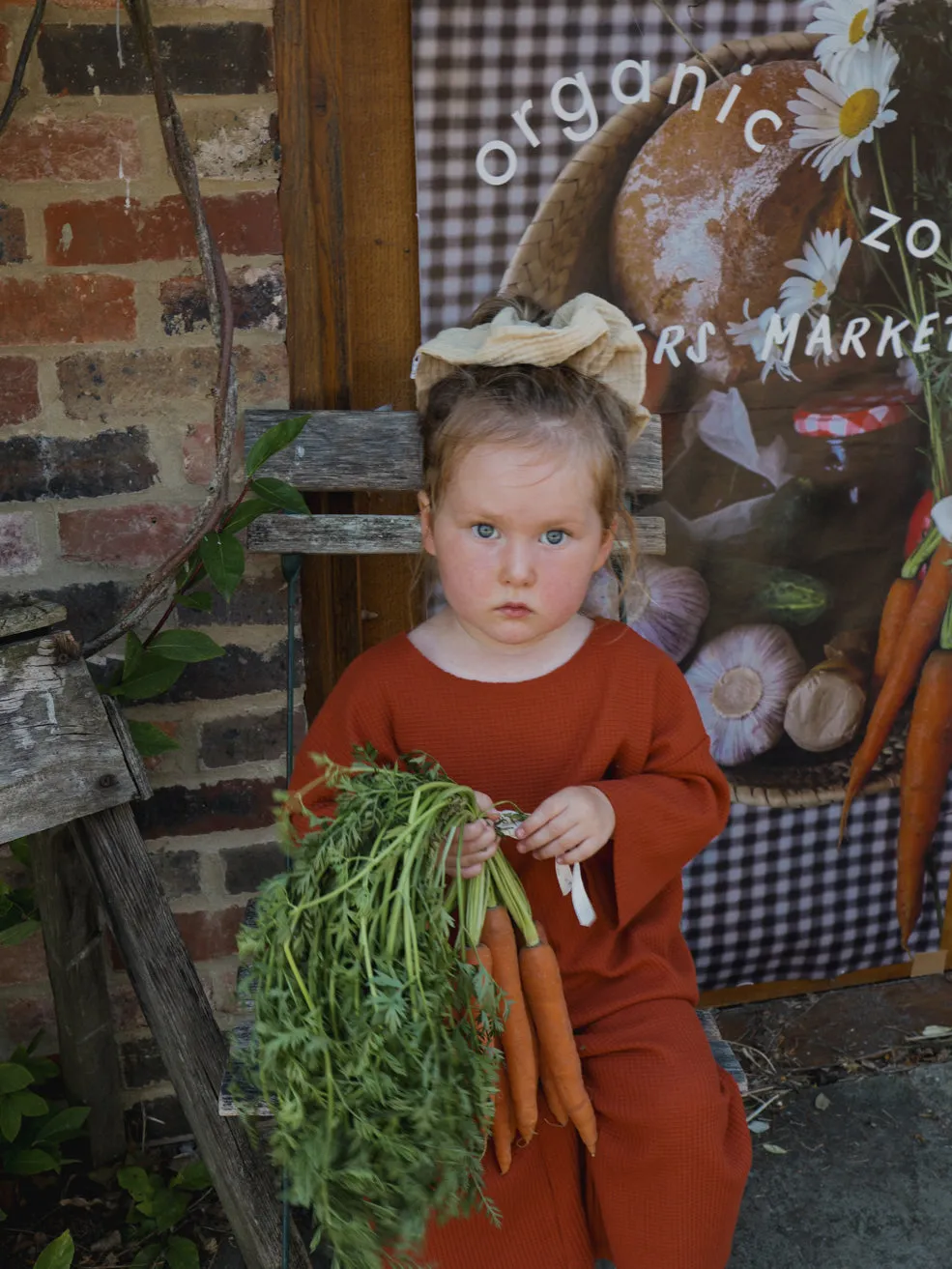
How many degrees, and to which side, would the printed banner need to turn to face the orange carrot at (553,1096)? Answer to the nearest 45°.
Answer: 0° — it already faces it

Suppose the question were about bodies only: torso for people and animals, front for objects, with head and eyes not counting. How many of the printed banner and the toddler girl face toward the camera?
2

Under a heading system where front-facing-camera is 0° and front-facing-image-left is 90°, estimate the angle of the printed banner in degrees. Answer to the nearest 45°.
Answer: approximately 0°
